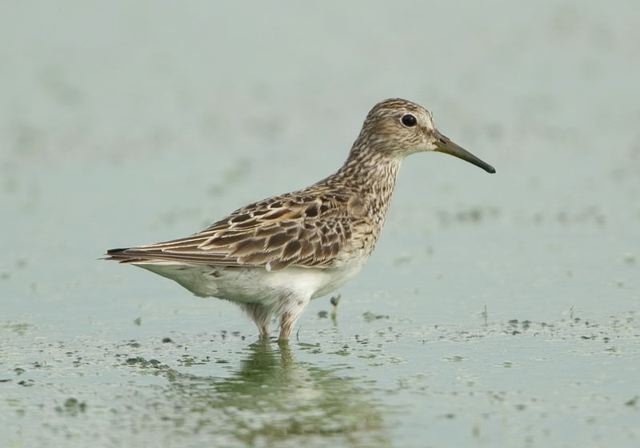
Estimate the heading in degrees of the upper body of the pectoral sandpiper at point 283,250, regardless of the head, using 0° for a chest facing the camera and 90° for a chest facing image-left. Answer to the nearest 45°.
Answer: approximately 270°
